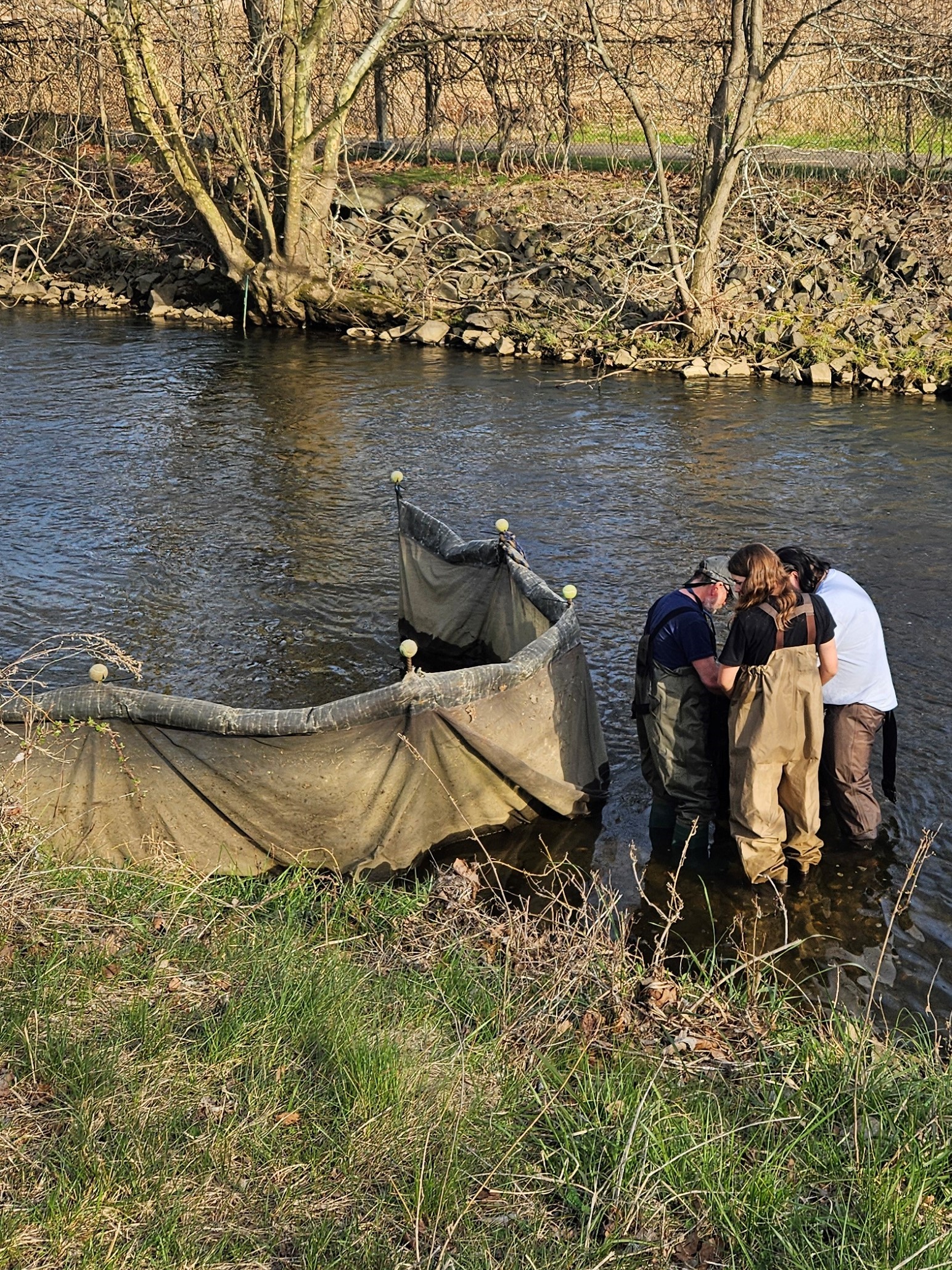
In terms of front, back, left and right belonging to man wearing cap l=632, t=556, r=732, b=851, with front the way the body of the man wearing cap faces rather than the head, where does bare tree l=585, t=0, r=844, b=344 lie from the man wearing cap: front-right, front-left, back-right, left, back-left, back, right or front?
left

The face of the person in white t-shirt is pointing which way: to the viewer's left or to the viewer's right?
to the viewer's left

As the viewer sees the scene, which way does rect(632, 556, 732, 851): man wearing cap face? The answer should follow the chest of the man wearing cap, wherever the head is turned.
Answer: to the viewer's right

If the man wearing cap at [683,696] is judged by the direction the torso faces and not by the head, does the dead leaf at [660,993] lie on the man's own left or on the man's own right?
on the man's own right

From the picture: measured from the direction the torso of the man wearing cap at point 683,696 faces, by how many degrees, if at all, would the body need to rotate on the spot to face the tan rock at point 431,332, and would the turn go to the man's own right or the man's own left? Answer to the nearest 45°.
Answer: approximately 90° to the man's own left

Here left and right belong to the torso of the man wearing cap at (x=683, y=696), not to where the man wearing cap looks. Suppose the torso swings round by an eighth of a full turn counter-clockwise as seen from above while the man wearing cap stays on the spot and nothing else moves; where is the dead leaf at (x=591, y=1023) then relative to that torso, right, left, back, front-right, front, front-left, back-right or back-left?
back-right

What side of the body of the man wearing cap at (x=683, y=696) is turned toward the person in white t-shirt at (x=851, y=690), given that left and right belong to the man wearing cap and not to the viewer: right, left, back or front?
front

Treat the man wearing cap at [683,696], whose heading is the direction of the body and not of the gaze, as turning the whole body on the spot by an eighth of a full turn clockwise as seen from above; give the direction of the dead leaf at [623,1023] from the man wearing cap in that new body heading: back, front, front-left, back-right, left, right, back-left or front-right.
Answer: front-right

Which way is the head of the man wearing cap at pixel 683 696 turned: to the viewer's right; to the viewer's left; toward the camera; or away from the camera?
to the viewer's right

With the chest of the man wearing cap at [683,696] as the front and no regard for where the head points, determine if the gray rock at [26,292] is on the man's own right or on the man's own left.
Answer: on the man's own left

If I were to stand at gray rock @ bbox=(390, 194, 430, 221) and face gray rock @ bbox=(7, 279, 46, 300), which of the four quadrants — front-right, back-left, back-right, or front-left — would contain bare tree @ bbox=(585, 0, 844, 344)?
back-left

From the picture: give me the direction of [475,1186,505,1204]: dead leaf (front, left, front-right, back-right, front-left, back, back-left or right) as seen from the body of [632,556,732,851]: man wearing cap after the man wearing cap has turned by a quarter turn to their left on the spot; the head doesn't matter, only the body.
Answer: back

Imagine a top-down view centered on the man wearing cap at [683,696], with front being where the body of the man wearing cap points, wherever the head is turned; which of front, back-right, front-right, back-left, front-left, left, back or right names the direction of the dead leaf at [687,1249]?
right
